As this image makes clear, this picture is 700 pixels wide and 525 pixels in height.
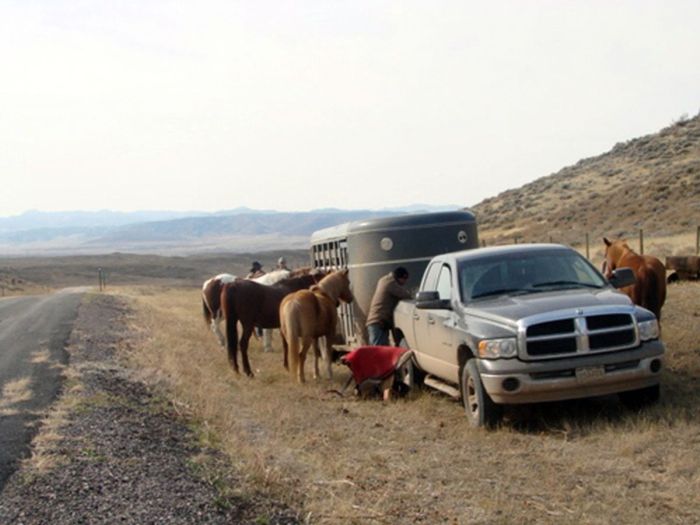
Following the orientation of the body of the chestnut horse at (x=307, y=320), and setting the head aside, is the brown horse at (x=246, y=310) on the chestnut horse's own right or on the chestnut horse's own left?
on the chestnut horse's own left

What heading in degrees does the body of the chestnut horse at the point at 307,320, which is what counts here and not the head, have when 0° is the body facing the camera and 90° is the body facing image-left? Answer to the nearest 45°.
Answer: approximately 225°

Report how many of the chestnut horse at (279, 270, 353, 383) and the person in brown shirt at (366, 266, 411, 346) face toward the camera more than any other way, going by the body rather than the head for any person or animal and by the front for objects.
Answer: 0

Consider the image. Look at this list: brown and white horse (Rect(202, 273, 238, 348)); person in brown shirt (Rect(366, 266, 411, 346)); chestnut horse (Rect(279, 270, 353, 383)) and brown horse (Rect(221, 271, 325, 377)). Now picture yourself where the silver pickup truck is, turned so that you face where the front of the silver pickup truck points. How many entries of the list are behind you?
4

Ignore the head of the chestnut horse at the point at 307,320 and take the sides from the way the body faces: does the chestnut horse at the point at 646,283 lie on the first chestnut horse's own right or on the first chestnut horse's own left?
on the first chestnut horse's own right

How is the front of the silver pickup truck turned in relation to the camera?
facing the viewer and to the right of the viewer
